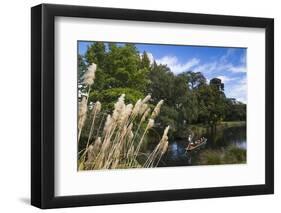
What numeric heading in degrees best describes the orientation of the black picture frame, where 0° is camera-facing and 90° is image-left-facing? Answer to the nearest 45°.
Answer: approximately 315°
